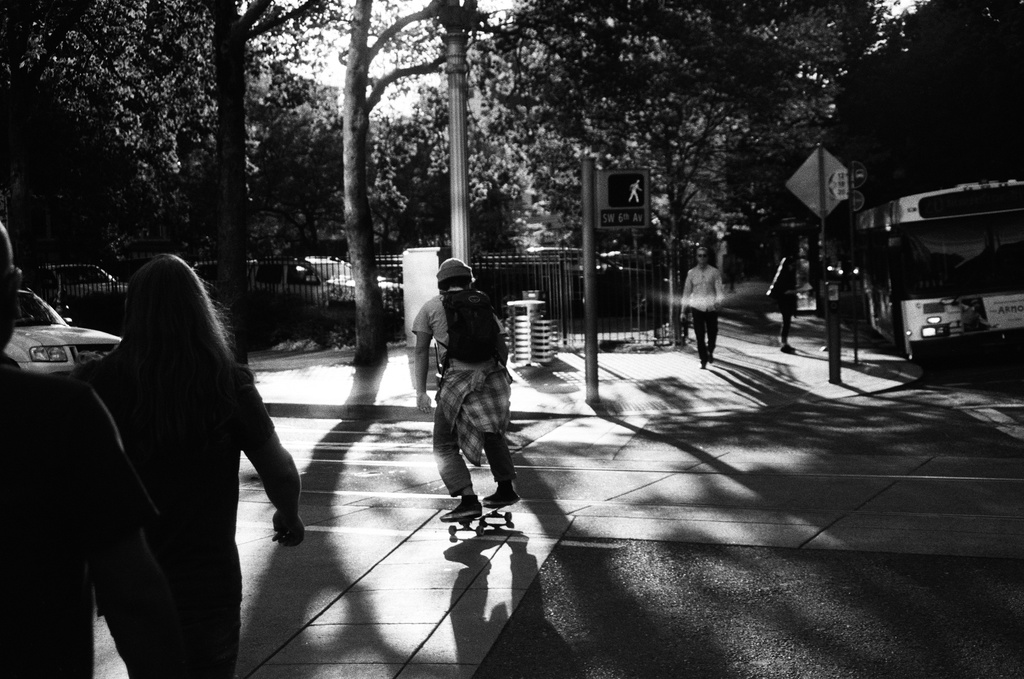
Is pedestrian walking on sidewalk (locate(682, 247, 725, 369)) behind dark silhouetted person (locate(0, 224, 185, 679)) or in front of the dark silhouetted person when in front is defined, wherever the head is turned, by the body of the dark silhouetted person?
in front

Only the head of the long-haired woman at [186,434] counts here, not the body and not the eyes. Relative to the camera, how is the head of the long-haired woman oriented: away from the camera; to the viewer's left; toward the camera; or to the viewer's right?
away from the camera

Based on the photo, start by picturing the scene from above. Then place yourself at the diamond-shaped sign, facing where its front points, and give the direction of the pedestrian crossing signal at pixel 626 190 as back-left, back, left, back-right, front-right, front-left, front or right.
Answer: back-left

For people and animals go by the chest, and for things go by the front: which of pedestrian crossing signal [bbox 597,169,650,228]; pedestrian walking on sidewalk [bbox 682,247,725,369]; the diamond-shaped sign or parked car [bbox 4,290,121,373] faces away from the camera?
the diamond-shaped sign

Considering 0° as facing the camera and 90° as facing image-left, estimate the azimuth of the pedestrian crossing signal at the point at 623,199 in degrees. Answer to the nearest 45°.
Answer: approximately 0°

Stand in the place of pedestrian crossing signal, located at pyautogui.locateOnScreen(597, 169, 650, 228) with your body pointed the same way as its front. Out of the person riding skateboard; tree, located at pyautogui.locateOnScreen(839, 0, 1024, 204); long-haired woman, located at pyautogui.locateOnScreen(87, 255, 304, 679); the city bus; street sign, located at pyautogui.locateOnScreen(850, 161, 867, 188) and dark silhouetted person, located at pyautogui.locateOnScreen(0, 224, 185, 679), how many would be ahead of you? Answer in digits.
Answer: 3

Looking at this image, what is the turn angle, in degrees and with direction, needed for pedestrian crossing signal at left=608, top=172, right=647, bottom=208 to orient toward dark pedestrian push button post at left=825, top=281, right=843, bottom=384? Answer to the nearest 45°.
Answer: approximately 135° to its left

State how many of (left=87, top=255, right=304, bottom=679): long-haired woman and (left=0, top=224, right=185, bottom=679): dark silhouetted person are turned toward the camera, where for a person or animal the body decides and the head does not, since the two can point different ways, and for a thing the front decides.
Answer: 0

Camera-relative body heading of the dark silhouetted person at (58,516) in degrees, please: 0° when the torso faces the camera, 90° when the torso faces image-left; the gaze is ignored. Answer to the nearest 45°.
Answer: approximately 180°

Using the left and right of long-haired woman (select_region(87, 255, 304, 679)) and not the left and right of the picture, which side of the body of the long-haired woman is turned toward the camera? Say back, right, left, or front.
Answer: back

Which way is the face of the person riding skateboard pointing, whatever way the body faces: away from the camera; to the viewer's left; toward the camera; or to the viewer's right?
away from the camera
